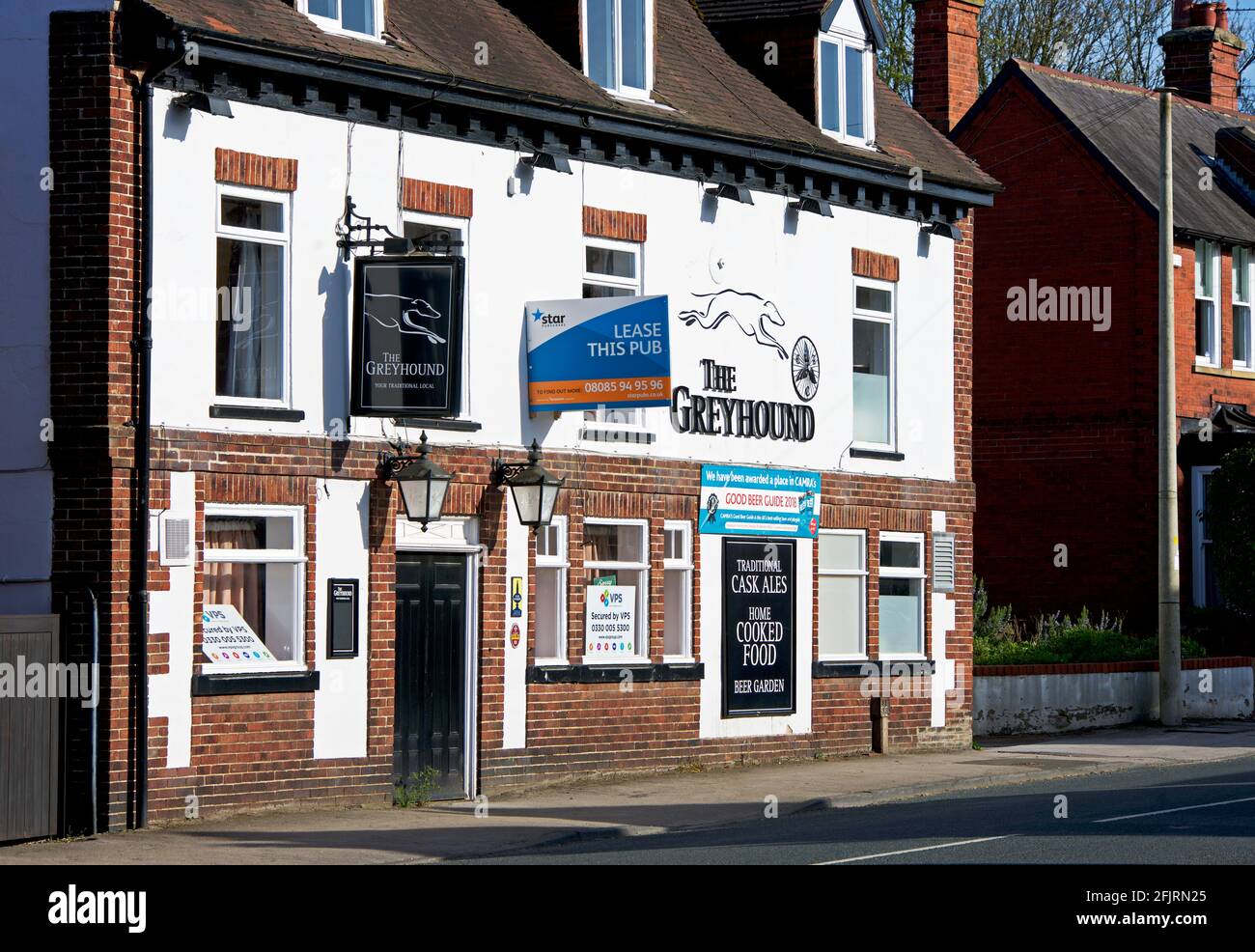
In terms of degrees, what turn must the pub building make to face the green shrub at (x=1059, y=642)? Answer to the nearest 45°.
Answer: approximately 90° to its left

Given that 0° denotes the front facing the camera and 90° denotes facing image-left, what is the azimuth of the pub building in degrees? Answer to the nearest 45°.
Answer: approximately 315°

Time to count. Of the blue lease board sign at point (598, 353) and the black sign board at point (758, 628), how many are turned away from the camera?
0

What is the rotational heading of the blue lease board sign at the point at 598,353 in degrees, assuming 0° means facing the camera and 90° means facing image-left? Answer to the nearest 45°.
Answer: approximately 0°

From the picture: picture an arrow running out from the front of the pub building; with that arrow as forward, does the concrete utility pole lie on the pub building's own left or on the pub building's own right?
on the pub building's own left

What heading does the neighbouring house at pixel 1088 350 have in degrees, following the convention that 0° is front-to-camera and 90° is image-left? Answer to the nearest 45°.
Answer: approximately 315°

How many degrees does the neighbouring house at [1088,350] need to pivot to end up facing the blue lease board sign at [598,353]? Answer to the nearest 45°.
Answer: approximately 45° to its right
